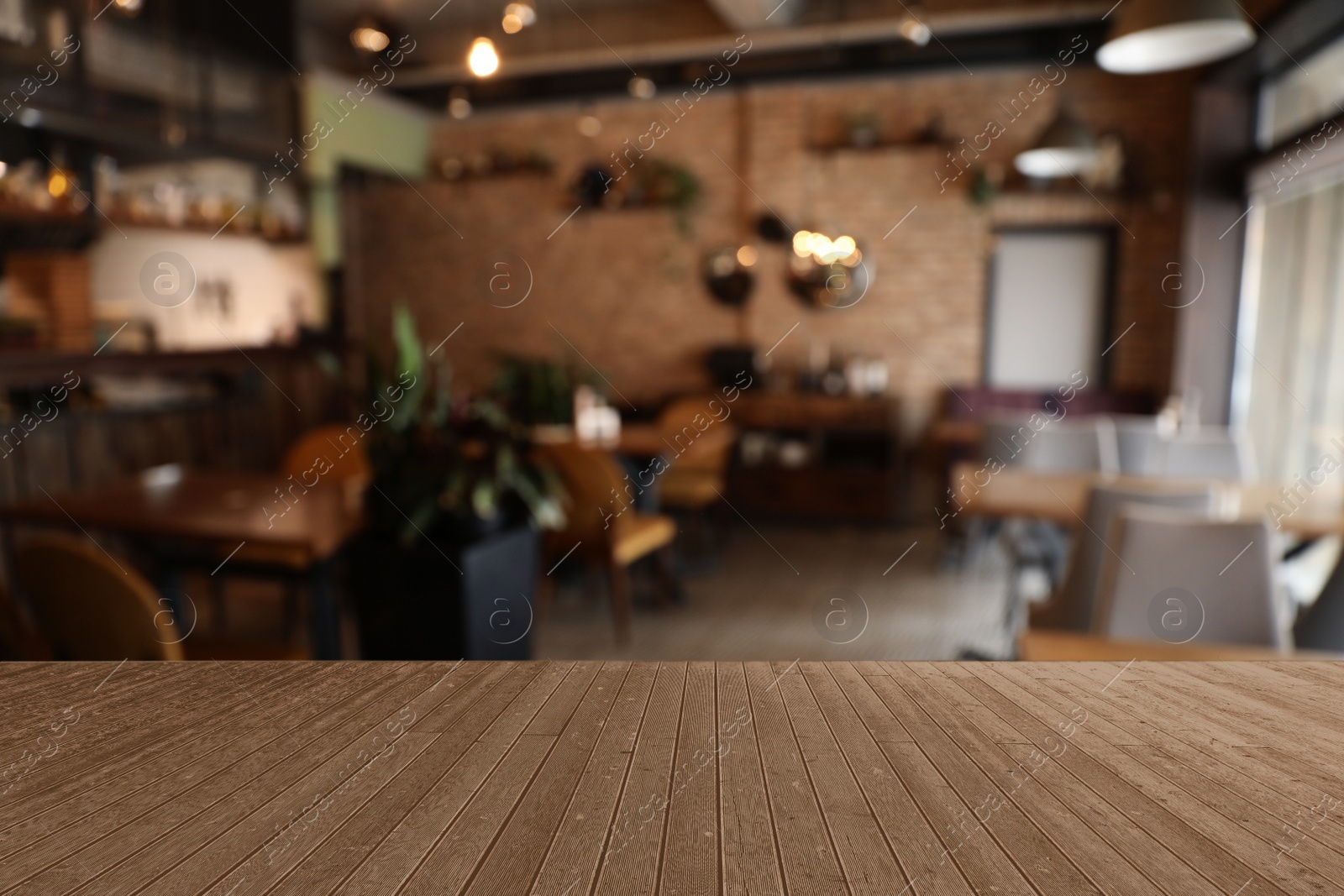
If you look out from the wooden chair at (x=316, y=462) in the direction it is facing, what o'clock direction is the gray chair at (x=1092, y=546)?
The gray chair is roughly at 9 o'clock from the wooden chair.

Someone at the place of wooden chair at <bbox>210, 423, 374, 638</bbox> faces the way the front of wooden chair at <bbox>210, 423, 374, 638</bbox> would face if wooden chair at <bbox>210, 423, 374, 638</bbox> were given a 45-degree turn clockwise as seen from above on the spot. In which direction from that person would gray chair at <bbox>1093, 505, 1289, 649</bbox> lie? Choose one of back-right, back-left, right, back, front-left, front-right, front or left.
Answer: back-left

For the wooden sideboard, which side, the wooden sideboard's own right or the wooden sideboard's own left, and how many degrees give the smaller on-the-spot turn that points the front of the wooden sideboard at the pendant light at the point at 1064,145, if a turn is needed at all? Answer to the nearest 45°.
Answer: approximately 45° to the wooden sideboard's own left

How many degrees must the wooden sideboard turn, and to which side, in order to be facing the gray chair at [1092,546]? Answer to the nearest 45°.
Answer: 0° — it already faces it

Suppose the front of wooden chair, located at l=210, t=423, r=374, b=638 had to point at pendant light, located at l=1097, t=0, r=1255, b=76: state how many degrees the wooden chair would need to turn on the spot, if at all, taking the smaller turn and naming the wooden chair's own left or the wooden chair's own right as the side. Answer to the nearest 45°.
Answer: approximately 90° to the wooden chair's own left

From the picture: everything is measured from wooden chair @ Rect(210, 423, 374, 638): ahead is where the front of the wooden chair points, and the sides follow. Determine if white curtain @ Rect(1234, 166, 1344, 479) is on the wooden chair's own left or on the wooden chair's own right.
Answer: on the wooden chair's own left

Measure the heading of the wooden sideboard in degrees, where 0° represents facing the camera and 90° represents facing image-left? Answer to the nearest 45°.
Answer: approximately 0°

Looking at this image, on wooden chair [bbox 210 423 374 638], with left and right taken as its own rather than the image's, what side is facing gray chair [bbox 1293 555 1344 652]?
left

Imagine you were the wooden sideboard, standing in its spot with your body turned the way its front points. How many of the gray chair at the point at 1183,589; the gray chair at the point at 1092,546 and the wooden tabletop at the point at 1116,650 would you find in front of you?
3

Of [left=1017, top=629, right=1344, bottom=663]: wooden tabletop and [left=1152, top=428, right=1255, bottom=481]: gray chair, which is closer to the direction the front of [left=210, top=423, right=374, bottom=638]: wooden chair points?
the wooden tabletop

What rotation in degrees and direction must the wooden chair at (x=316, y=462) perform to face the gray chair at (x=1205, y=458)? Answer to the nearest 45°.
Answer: approximately 90° to its left

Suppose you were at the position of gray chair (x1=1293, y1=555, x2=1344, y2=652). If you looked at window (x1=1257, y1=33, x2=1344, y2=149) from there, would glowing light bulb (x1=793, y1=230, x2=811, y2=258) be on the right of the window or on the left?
left
